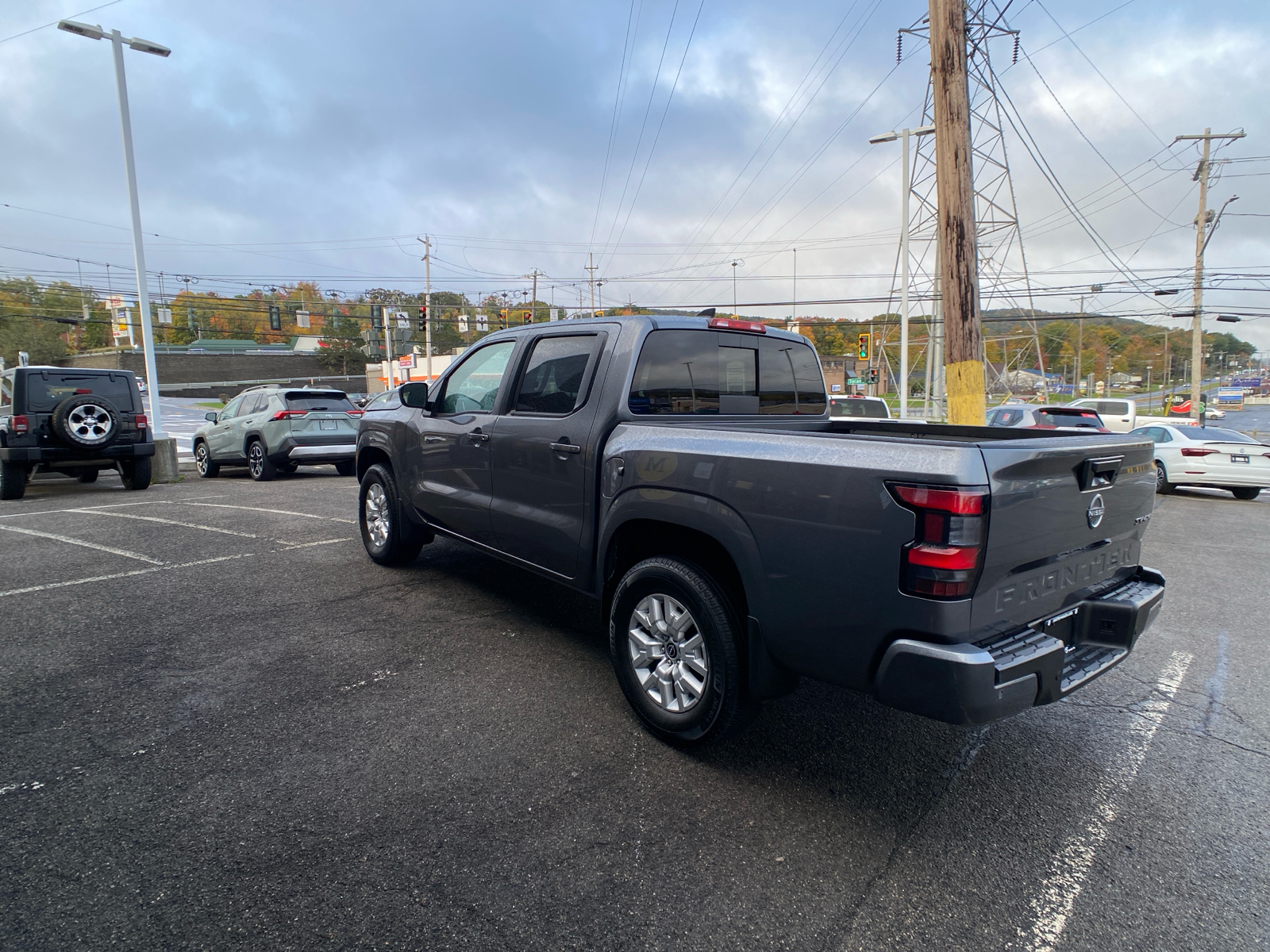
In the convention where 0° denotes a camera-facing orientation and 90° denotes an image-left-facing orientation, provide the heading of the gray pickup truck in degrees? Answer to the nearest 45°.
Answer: approximately 135°

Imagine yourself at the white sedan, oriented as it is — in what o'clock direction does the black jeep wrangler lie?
The black jeep wrangler is roughly at 9 o'clock from the white sedan.

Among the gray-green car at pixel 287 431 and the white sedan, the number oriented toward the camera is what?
0

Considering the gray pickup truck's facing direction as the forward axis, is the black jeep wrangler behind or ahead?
ahead

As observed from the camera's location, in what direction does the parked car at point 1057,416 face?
facing away from the viewer and to the left of the viewer

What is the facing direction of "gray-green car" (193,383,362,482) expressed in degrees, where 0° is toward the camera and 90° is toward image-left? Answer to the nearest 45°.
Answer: approximately 135°

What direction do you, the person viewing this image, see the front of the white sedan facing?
facing away from the viewer and to the left of the viewer

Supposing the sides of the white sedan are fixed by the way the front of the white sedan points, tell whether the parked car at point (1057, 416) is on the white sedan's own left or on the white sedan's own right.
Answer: on the white sedan's own left

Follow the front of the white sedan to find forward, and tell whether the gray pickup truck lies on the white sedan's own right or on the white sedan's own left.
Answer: on the white sedan's own left
